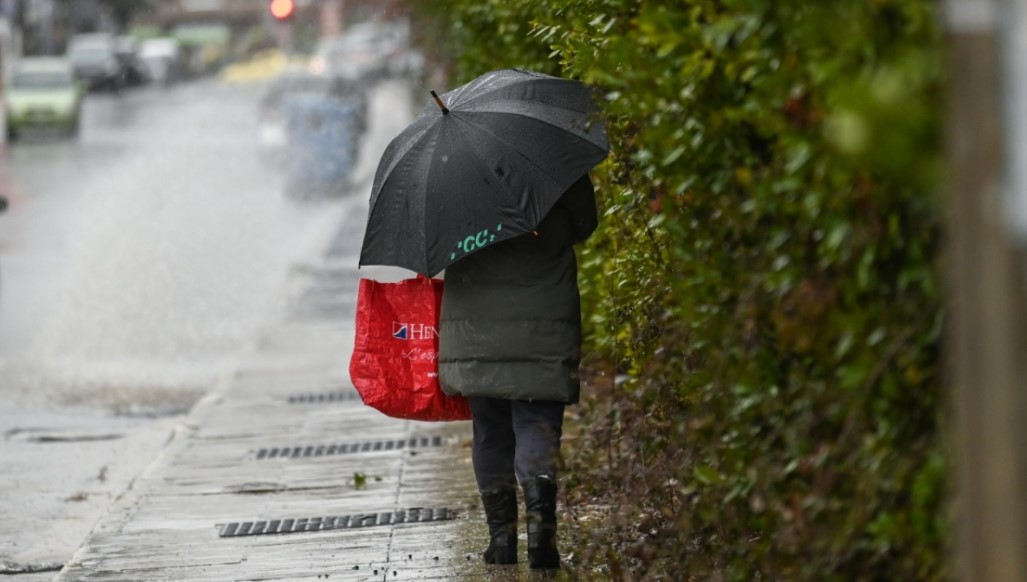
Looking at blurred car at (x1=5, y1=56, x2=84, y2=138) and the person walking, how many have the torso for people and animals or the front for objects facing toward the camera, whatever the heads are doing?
1

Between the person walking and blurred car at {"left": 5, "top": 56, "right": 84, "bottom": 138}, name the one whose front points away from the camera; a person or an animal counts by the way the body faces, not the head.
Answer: the person walking

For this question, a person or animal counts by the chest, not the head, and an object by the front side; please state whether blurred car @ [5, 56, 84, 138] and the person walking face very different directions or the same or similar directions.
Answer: very different directions

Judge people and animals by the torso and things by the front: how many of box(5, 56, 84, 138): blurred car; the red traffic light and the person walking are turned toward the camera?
2

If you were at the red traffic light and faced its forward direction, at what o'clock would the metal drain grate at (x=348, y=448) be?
The metal drain grate is roughly at 12 o'clock from the red traffic light.

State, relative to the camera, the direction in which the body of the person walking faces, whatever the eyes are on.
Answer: away from the camera

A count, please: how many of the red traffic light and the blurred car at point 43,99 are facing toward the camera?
2

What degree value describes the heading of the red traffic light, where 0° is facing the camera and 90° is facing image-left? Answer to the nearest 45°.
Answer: approximately 0°
